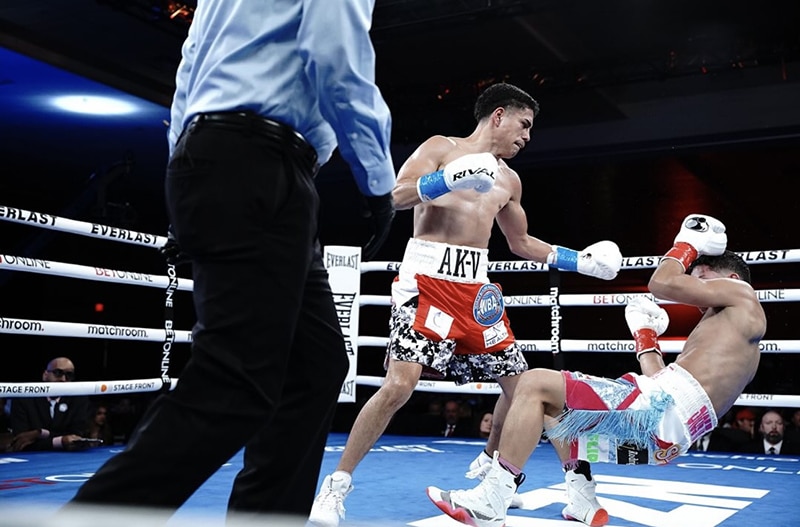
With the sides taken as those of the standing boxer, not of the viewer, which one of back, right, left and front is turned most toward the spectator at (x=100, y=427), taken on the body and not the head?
back

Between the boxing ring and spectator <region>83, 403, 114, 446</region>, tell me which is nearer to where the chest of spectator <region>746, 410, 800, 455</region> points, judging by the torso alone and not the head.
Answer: the boxing ring

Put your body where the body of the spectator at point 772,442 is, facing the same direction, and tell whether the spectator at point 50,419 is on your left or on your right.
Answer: on your right

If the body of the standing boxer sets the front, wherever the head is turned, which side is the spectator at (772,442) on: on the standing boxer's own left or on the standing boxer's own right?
on the standing boxer's own left

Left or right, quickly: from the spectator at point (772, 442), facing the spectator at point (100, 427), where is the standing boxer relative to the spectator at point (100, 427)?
left

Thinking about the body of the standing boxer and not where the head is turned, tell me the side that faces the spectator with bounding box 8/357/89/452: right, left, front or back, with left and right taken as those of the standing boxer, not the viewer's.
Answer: back

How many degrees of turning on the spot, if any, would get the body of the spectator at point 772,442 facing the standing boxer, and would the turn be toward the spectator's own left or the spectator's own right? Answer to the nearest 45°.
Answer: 0° — they already face them
